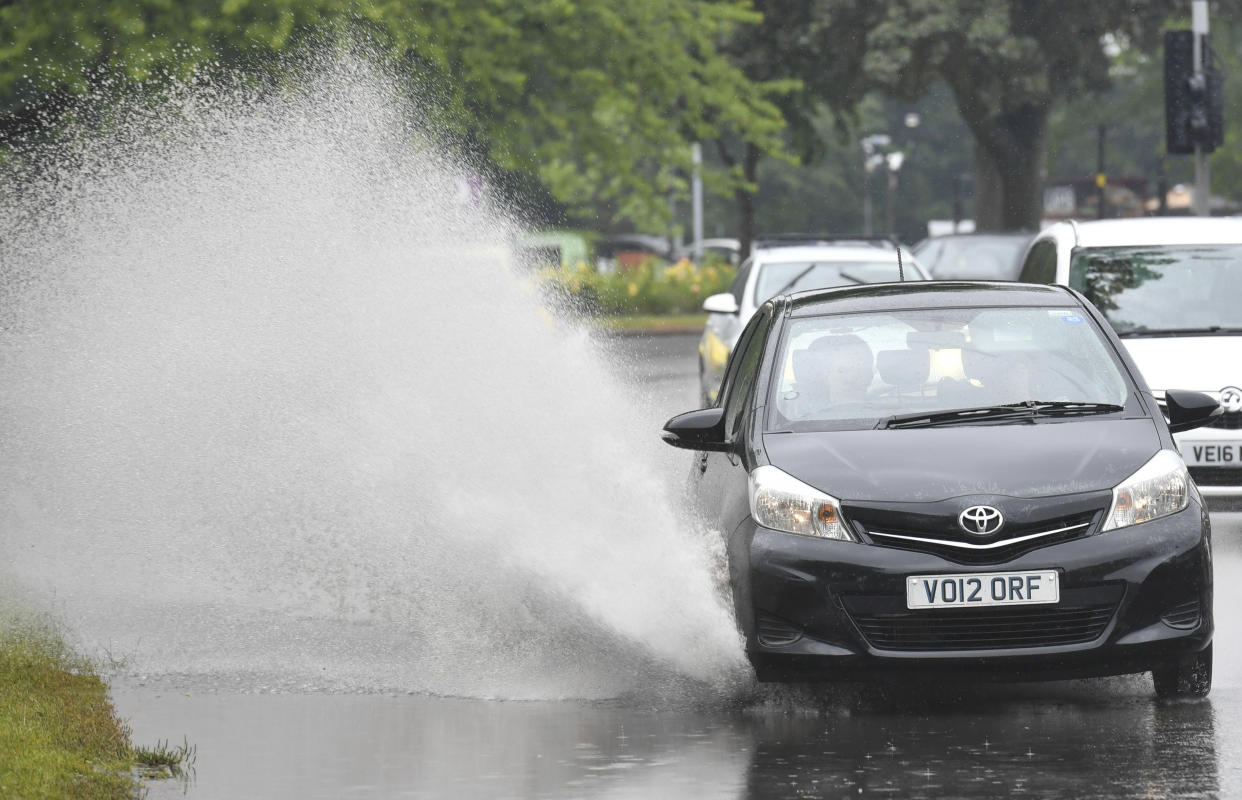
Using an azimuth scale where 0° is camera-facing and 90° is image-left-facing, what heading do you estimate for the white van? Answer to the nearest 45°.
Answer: approximately 0°

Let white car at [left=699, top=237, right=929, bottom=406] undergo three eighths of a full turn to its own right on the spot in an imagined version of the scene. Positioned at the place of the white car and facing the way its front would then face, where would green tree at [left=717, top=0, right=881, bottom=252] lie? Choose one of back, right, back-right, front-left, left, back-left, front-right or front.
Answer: front-right

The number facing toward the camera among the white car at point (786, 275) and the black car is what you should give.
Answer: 2

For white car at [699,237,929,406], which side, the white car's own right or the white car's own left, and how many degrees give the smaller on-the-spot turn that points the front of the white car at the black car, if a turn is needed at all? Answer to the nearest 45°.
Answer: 0° — it already faces it

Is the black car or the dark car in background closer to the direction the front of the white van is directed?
the black car

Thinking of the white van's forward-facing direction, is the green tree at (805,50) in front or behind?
behind

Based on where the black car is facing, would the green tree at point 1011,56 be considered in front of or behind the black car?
behind

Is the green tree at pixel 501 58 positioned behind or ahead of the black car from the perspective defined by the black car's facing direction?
behind

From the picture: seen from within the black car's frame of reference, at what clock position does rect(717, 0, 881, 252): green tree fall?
The green tree is roughly at 6 o'clock from the black car.
